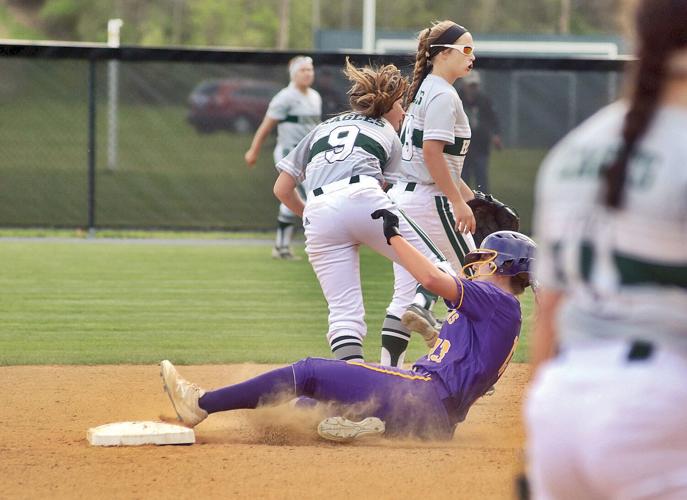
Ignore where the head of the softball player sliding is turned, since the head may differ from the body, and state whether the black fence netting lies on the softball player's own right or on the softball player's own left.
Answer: on the softball player's own right

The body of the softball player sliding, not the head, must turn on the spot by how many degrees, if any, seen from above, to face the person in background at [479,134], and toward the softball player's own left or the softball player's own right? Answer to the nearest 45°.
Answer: approximately 90° to the softball player's own right

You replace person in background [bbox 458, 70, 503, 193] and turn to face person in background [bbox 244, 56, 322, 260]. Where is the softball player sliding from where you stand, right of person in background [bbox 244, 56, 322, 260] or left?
left

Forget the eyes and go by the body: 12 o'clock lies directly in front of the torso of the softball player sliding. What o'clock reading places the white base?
The white base is roughly at 12 o'clock from the softball player sliding.

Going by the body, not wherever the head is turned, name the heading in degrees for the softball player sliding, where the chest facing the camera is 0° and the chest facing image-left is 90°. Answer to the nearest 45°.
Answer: approximately 90°

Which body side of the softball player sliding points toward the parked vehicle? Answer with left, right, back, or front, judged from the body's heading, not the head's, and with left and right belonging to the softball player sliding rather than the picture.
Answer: right

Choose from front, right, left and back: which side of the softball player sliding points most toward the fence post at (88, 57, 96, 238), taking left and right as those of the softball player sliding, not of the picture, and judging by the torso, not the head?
right

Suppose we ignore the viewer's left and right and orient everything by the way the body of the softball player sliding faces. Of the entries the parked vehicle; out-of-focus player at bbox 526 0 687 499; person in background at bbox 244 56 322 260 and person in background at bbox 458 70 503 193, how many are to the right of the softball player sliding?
3
